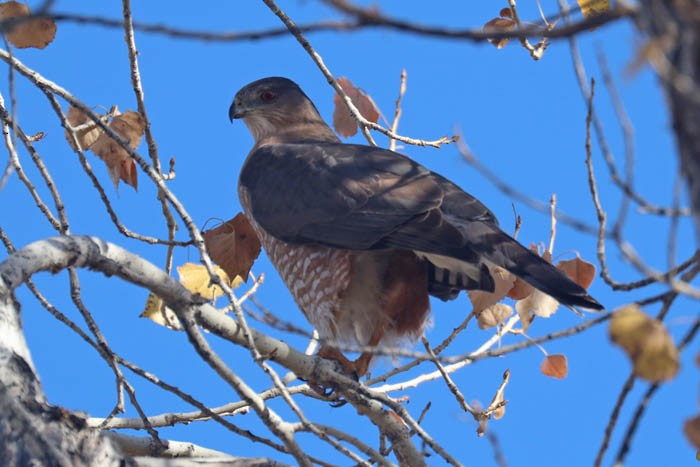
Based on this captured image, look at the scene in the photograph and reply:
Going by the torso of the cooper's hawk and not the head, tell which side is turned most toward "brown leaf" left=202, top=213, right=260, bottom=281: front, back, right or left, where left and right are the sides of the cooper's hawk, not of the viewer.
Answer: front

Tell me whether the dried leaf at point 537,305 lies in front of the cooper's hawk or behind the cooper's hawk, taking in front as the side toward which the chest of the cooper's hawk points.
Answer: behind

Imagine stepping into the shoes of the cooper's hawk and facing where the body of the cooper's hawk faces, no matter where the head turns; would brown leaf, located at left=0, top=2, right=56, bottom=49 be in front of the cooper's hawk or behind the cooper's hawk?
in front

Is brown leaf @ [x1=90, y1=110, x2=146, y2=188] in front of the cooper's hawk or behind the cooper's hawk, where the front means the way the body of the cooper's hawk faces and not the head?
in front

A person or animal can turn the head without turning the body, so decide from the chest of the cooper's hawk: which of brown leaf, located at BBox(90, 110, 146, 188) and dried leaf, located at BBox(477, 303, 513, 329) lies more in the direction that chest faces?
the brown leaf

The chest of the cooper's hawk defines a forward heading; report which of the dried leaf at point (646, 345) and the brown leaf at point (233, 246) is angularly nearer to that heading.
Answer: the brown leaf

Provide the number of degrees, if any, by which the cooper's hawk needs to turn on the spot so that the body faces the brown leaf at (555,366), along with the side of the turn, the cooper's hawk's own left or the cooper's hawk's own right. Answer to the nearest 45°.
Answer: approximately 180°

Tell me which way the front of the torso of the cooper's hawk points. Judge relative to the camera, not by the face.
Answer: to the viewer's left

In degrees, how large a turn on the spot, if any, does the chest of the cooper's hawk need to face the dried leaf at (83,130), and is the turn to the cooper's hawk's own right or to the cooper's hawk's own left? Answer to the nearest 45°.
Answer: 0° — it already faces it

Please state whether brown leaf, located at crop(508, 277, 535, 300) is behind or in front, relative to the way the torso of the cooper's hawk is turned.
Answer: behind
